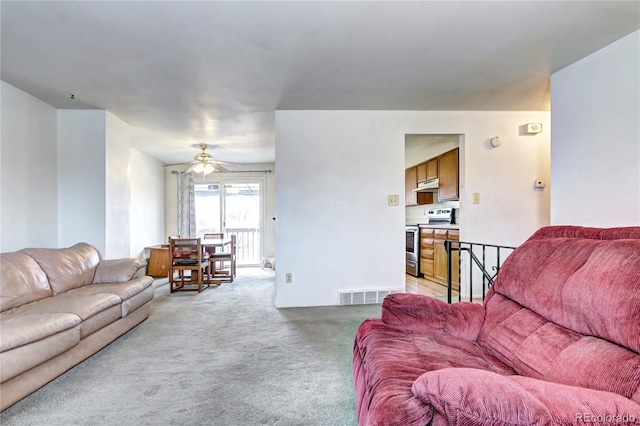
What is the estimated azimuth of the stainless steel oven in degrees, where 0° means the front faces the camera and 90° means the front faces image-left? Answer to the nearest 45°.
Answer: approximately 45°

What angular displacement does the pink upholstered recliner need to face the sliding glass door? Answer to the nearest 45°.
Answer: approximately 90° to its right

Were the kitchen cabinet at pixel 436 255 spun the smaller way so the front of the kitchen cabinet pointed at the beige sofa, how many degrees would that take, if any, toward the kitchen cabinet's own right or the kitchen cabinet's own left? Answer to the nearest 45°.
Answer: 0° — it already faces it

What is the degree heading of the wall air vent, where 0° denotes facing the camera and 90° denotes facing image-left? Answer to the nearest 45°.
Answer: approximately 0°

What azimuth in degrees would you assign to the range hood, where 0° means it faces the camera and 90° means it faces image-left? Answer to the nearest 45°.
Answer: approximately 45°

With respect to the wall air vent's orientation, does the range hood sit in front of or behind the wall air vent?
behind

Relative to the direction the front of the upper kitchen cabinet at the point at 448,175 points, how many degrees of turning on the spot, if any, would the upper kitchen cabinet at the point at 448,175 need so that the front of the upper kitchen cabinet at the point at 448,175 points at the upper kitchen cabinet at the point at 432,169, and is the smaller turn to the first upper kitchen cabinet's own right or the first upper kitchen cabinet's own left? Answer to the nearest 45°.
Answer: approximately 90° to the first upper kitchen cabinet's own right

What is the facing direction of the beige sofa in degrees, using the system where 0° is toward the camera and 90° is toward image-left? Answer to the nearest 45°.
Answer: approximately 315°
